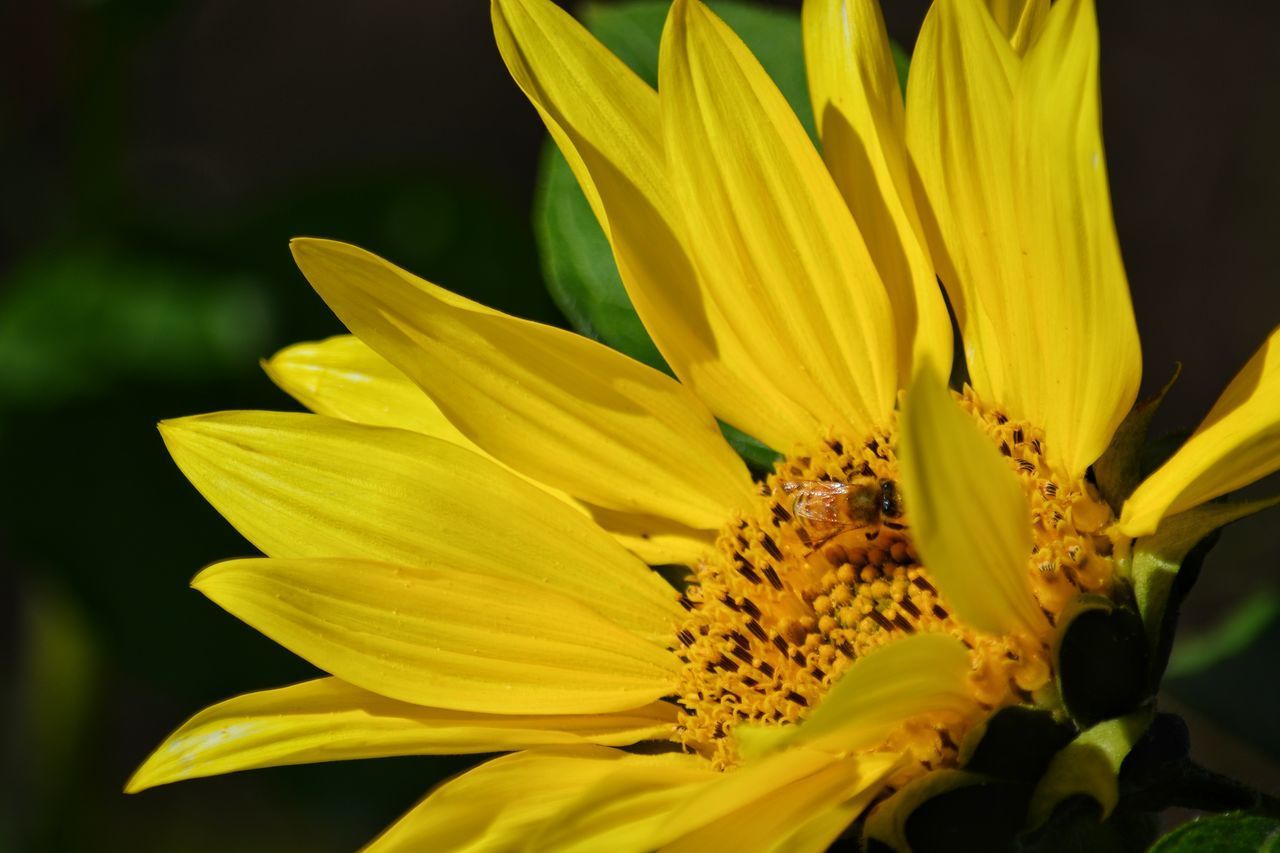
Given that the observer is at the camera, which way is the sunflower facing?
facing the viewer and to the left of the viewer

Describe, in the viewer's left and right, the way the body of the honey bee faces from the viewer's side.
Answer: facing to the right of the viewer

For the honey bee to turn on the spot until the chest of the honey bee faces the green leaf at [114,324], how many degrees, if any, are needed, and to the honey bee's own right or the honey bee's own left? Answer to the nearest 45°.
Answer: approximately 135° to the honey bee's own left
